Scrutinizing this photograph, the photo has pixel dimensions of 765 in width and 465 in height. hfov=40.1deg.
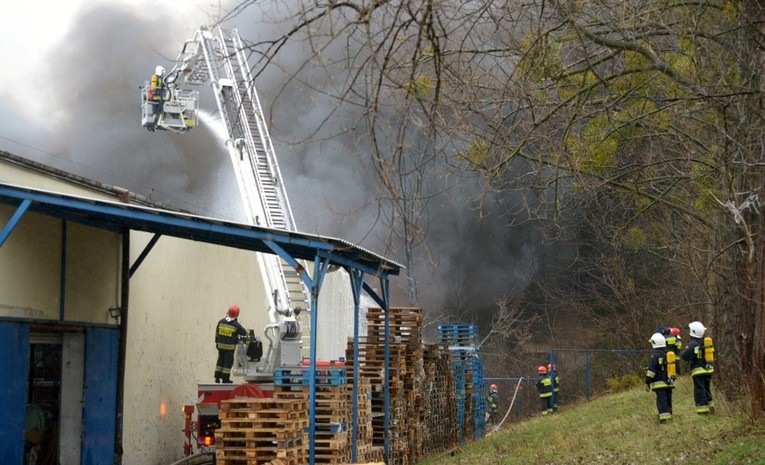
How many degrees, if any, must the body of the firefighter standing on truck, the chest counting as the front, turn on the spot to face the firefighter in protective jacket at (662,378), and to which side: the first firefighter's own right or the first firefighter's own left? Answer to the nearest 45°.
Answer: approximately 45° to the first firefighter's own right

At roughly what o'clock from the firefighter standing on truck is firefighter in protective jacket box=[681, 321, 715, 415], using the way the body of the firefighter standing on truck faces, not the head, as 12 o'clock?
The firefighter in protective jacket is roughly at 2 o'clock from the firefighter standing on truck.

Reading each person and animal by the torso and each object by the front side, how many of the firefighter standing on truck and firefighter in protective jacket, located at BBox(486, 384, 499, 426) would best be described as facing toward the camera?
0

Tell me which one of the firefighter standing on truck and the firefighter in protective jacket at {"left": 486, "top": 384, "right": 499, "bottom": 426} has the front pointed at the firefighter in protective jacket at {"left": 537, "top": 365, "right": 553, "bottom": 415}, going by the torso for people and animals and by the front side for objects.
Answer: the firefighter standing on truck

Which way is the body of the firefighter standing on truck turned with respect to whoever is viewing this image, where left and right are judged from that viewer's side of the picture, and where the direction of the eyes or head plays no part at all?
facing away from the viewer and to the right of the viewer

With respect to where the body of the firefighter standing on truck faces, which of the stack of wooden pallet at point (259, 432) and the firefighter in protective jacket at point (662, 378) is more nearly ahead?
the firefighter in protective jacket

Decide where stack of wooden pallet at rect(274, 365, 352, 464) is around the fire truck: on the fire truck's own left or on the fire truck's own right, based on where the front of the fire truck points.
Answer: on the fire truck's own right

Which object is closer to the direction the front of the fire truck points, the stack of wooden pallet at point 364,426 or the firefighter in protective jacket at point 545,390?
the firefighter in protective jacket

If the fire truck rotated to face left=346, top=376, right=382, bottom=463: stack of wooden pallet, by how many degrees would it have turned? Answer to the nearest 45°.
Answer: approximately 135° to its right

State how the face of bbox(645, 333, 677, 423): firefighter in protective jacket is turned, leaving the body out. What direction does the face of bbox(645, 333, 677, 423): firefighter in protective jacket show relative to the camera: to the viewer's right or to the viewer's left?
to the viewer's left

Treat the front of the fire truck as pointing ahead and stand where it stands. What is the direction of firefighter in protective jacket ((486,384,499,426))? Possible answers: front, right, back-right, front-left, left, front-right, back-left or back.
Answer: front
